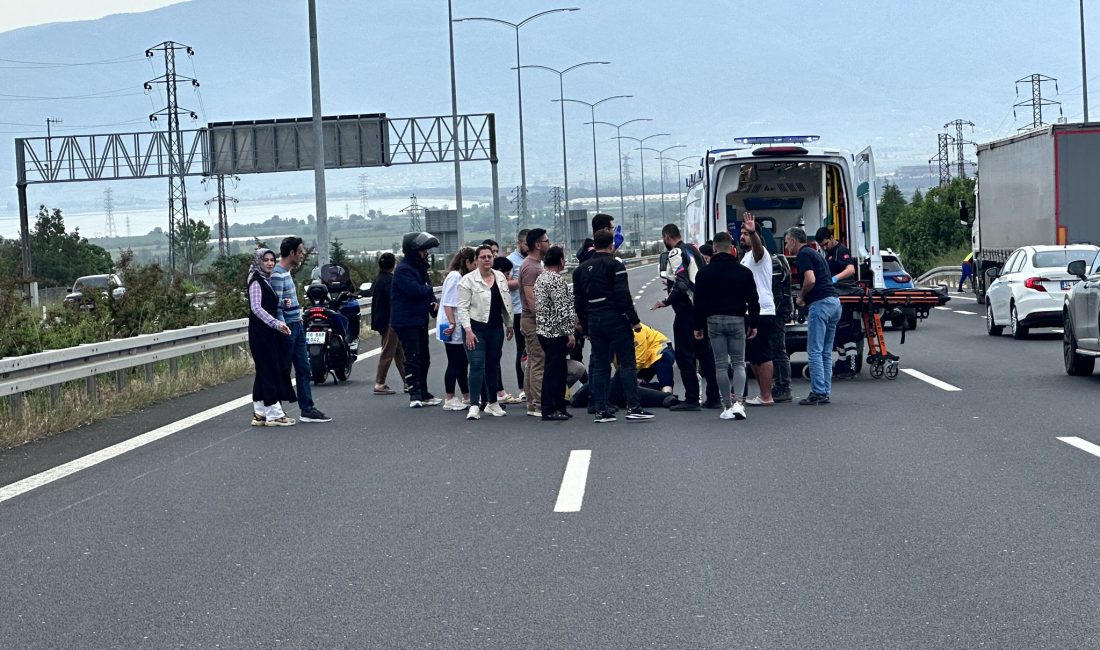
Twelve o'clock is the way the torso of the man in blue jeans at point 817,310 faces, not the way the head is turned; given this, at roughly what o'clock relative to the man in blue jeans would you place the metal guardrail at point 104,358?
The metal guardrail is roughly at 12 o'clock from the man in blue jeans.

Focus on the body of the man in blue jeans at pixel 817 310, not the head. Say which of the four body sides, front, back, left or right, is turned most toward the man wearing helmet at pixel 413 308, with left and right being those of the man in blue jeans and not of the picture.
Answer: front

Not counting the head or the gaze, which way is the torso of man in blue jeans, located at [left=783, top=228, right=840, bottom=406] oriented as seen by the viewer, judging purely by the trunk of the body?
to the viewer's left

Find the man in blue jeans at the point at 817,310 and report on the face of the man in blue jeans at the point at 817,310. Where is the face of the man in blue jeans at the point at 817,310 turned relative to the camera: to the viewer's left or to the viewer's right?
to the viewer's left

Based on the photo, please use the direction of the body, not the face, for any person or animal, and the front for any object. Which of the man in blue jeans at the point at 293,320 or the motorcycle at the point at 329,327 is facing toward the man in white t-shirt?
the man in blue jeans

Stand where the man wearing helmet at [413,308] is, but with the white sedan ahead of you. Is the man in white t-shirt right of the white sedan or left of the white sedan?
right

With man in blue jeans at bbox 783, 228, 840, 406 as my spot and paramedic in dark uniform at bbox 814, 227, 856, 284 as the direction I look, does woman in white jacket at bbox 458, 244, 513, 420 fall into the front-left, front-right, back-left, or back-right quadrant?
back-left

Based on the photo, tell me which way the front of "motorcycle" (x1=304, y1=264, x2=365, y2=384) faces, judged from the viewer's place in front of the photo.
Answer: facing away from the viewer and to the right of the viewer

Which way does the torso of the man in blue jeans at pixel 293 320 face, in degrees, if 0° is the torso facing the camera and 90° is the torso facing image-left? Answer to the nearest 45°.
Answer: approximately 270°

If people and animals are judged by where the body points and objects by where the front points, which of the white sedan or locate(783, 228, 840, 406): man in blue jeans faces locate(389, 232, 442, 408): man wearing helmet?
the man in blue jeans
